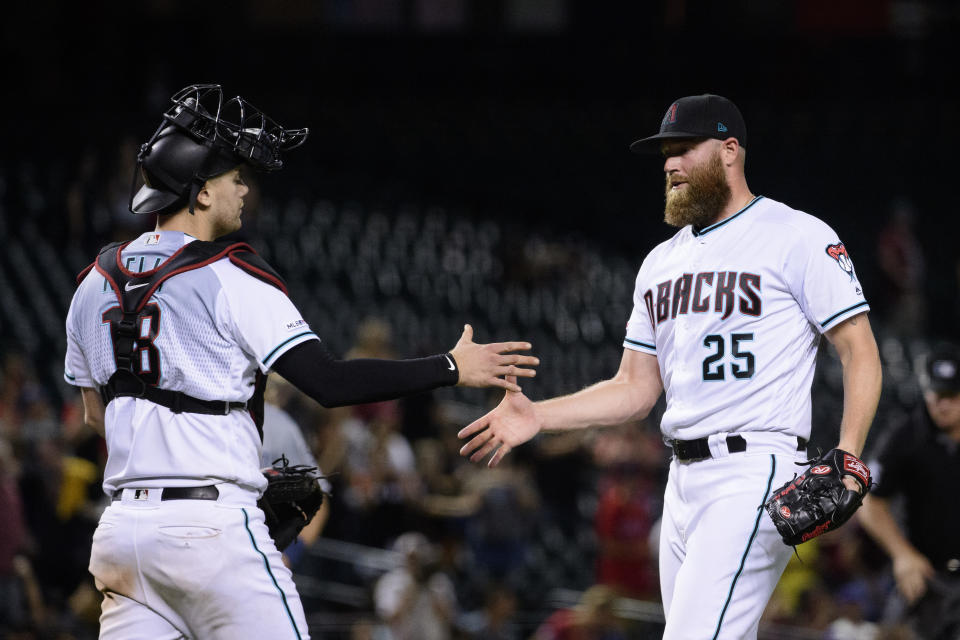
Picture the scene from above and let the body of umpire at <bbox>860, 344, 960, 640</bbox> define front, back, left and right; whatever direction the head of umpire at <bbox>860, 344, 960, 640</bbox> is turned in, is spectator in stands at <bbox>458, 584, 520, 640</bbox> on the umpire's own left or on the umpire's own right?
on the umpire's own right

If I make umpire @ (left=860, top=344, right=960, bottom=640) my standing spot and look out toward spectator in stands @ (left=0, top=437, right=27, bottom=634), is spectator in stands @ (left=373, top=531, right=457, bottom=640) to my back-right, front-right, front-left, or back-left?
front-right

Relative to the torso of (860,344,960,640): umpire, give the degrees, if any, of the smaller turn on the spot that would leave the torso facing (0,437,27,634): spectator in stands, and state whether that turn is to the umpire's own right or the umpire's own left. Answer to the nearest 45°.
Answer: approximately 90° to the umpire's own right

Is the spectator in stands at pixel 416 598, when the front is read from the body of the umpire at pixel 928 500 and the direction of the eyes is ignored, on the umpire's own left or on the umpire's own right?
on the umpire's own right

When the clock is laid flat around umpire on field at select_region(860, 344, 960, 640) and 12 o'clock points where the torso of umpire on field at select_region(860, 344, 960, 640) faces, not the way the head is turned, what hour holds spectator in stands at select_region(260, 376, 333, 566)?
spectator in stands at select_region(260, 376, 333, 566) is roughly at 2 o'clock from umpire on field at select_region(860, 344, 960, 640).

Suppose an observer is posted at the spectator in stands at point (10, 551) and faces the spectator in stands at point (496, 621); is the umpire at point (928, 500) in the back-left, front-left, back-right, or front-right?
front-right

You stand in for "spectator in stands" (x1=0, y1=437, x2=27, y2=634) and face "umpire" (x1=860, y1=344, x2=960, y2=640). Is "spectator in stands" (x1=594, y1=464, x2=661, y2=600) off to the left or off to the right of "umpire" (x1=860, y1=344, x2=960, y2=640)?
left
